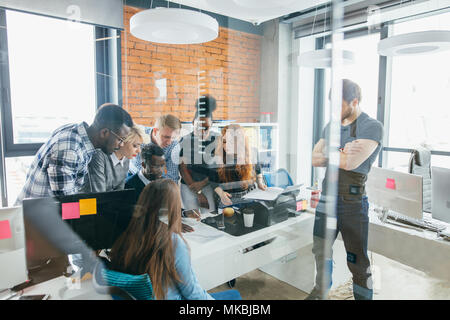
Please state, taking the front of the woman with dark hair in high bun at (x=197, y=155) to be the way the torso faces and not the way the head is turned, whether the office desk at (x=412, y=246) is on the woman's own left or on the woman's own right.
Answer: on the woman's own left

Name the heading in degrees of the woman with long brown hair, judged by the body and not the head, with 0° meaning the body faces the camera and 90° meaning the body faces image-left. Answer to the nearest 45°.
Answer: approximately 225°

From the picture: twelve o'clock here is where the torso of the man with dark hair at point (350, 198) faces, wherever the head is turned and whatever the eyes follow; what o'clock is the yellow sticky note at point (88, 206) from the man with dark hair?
The yellow sticky note is roughly at 12 o'clock from the man with dark hair.

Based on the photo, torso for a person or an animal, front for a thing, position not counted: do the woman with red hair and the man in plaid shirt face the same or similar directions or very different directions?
very different directions

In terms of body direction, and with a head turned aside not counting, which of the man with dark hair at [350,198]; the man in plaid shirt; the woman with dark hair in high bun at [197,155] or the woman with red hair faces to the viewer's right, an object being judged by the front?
the man in plaid shirt

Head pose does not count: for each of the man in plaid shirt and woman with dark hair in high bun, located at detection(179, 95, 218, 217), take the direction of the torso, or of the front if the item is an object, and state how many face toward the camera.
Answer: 1

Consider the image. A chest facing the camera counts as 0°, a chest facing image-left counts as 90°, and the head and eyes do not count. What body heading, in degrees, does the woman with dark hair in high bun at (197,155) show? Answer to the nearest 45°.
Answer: approximately 0°

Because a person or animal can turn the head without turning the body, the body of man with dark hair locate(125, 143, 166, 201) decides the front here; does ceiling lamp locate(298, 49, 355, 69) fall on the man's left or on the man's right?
on the man's left

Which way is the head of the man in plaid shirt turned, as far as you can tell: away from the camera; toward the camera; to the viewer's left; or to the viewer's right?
to the viewer's right
